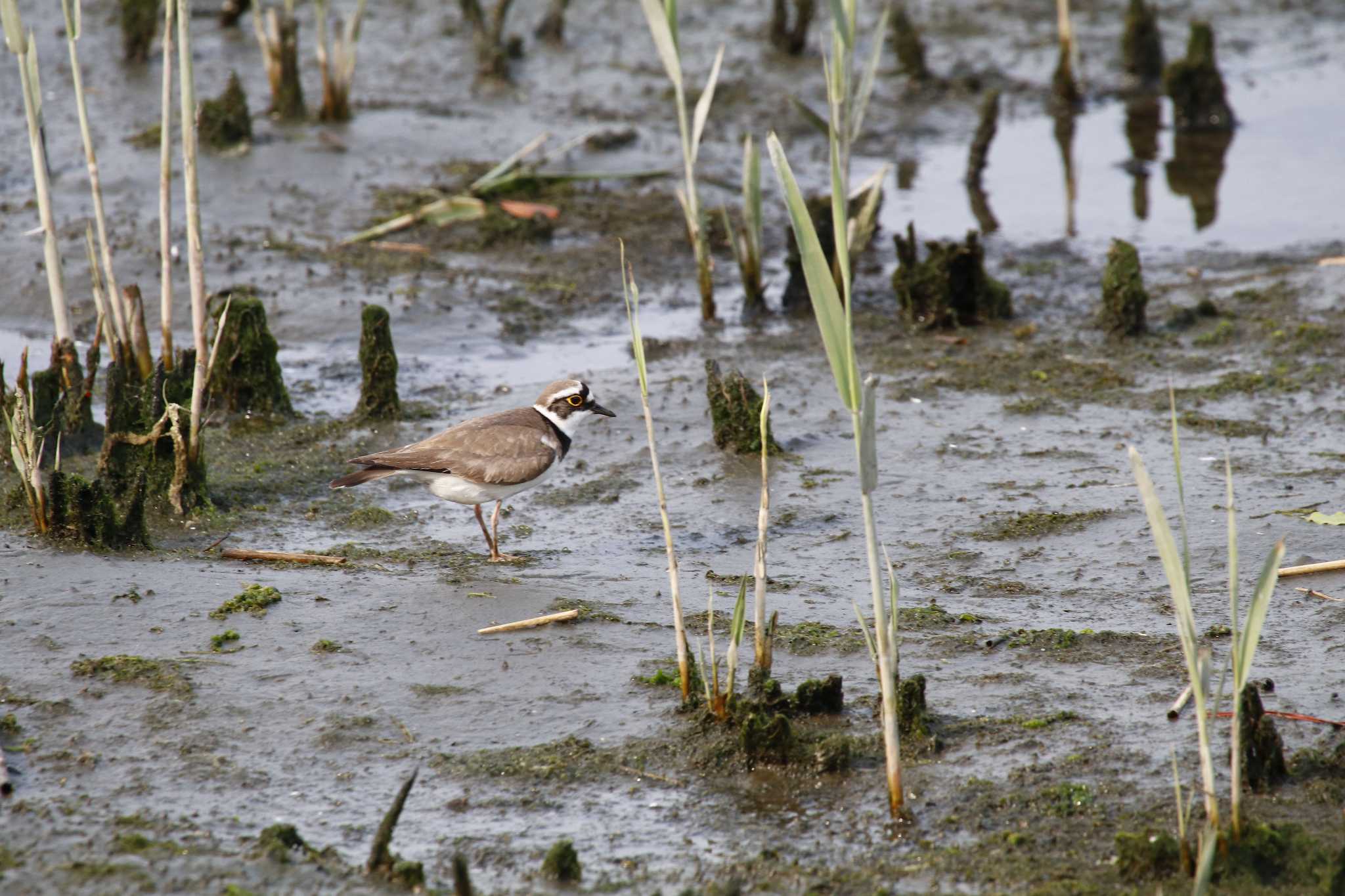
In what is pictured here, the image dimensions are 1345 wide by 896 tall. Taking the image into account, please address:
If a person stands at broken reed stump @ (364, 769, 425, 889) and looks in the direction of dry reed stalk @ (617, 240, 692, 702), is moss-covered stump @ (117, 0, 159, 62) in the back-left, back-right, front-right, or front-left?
front-left

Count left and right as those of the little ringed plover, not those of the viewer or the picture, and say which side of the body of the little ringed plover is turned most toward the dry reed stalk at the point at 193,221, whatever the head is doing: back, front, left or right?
back

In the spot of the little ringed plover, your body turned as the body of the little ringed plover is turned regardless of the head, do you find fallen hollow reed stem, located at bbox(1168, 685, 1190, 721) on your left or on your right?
on your right

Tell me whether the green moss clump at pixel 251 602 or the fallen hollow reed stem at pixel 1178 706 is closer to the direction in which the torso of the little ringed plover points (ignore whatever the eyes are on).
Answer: the fallen hollow reed stem

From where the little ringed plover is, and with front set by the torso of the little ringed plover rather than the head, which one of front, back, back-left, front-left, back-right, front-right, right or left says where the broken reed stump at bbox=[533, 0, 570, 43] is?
left

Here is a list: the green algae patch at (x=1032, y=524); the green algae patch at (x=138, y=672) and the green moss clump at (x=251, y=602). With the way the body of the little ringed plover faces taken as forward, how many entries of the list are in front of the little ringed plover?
1

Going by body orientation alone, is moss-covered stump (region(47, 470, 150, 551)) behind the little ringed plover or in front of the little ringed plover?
behind

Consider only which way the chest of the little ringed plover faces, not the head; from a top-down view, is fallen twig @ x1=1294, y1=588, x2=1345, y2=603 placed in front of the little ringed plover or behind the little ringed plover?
in front

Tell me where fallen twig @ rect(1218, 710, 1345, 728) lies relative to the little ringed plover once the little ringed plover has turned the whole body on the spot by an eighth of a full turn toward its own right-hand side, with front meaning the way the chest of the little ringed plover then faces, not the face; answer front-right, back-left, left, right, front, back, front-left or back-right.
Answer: front

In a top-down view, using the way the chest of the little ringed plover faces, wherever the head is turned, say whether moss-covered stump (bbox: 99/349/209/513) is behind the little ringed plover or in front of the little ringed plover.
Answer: behind

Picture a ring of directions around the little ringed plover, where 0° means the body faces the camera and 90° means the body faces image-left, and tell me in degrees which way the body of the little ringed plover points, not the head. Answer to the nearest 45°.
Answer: approximately 270°

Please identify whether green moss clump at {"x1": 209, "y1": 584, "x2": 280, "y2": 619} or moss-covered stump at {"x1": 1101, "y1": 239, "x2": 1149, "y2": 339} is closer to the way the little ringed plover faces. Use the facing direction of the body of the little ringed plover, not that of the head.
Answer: the moss-covered stump

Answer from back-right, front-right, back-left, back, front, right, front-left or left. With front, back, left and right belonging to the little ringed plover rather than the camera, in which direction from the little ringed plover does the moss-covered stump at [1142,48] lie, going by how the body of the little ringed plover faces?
front-left

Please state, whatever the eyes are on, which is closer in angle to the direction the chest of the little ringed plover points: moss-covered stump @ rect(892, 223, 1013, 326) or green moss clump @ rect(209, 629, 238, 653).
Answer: the moss-covered stump

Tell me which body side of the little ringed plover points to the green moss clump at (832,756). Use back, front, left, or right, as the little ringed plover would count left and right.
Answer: right

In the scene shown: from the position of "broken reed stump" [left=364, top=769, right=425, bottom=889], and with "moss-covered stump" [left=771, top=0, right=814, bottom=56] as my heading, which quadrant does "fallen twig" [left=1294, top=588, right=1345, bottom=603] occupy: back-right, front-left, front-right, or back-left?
front-right

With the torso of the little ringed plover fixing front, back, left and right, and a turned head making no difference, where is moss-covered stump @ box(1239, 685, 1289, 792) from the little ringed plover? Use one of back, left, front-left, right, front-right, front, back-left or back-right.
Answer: front-right

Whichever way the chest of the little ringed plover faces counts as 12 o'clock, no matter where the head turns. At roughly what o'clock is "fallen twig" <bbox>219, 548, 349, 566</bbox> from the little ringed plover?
The fallen twig is roughly at 5 o'clock from the little ringed plover.
